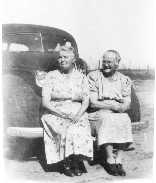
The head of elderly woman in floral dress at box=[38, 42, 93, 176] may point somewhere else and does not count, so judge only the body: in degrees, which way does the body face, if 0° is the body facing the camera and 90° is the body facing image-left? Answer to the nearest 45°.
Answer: approximately 0°

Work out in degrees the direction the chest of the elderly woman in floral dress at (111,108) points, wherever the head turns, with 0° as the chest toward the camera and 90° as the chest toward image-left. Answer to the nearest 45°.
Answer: approximately 0°

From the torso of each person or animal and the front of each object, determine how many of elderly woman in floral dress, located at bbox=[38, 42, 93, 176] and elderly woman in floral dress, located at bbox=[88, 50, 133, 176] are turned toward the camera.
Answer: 2
